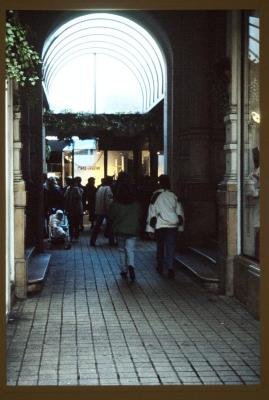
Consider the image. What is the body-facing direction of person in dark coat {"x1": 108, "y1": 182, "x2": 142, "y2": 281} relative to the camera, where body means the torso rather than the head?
away from the camera

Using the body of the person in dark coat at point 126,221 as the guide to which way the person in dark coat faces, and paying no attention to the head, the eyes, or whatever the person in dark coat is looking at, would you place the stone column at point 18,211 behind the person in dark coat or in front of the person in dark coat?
behind

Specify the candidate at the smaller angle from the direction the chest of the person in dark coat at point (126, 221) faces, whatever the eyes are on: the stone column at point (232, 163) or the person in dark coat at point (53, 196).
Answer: the person in dark coat

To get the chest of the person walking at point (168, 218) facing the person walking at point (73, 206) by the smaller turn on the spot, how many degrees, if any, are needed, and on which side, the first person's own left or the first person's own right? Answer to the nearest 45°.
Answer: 0° — they already face them

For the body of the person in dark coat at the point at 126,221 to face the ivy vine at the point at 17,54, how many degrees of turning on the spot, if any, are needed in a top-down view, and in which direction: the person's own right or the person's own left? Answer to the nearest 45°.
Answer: approximately 180°

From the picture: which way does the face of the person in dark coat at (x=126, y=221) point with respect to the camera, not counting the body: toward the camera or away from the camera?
away from the camera

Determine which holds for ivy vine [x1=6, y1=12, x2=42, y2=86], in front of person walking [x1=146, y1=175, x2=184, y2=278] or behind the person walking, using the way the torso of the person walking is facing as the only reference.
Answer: behind

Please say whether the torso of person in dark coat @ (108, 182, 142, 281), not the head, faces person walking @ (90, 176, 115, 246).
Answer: yes

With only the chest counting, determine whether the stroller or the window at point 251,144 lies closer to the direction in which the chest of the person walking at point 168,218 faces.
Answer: the stroller

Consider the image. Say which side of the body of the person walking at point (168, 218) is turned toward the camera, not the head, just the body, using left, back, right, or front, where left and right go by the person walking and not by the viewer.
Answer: back
